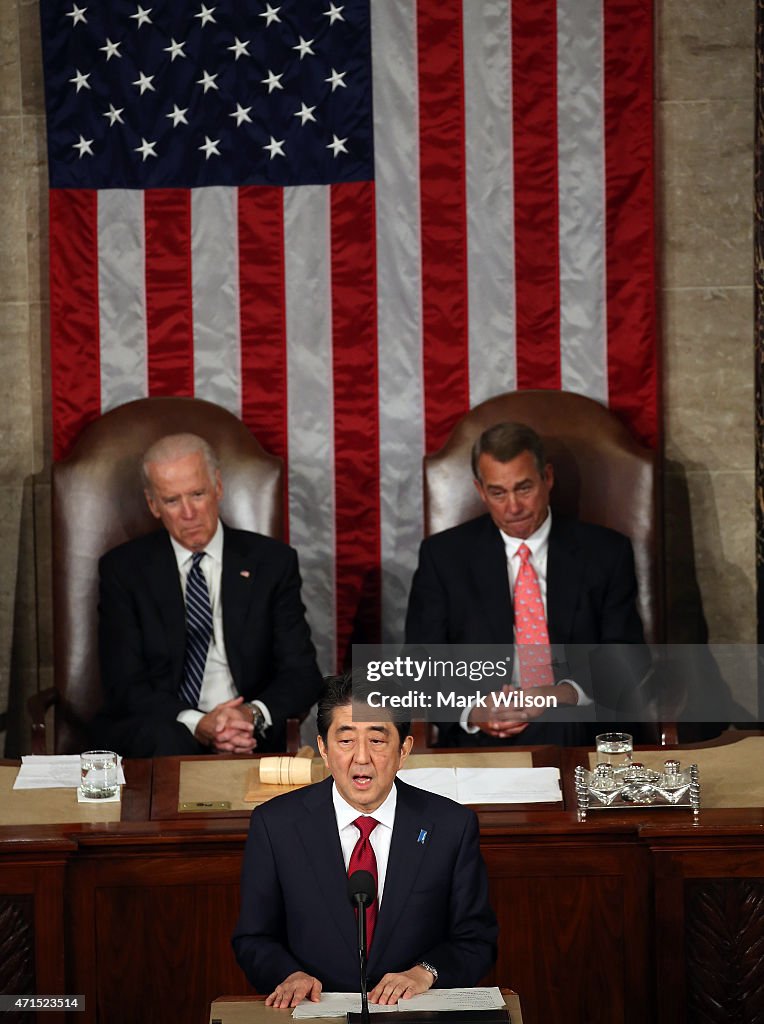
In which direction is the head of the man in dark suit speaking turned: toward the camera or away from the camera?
toward the camera

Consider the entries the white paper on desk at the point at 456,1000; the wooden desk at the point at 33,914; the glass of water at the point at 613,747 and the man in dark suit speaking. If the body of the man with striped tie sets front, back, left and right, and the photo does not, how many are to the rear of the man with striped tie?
0

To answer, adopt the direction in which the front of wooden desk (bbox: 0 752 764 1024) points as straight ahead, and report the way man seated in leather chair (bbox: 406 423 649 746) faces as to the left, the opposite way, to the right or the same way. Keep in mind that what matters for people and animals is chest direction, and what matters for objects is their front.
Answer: the same way

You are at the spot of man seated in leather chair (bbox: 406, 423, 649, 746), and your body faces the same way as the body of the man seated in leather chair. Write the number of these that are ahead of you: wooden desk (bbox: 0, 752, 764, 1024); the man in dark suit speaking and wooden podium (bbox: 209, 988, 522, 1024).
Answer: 3

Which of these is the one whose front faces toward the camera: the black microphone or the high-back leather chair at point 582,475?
the high-back leather chair

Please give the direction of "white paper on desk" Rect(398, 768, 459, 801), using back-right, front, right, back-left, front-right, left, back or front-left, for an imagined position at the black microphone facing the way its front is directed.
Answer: front

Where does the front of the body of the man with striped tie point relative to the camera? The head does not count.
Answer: toward the camera

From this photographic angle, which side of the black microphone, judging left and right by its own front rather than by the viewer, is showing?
back

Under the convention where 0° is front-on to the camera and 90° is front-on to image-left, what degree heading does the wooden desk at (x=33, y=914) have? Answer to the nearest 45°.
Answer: approximately 0°

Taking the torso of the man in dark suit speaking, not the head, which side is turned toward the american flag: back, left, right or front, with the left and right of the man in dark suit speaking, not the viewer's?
back

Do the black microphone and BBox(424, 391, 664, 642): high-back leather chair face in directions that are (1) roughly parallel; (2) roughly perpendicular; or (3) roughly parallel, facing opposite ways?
roughly parallel, facing opposite ways

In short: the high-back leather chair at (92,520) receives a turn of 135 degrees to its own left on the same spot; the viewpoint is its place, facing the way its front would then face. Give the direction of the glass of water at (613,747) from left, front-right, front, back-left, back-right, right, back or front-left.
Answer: right

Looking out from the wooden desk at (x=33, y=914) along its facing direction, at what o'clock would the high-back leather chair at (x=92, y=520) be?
The high-back leather chair is roughly at 6 o'clock from the wooden desk.

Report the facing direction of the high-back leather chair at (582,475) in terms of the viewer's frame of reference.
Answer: facing the viewer

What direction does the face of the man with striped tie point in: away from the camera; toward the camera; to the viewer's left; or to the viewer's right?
toward the camera
